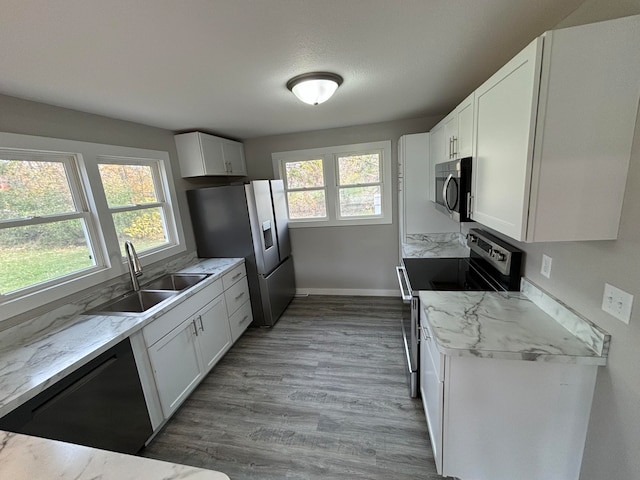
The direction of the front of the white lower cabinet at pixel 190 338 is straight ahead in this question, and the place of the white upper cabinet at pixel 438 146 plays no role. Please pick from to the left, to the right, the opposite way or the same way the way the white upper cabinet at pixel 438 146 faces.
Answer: the opposite way

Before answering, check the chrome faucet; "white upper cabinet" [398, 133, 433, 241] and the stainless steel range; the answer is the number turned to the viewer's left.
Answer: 2

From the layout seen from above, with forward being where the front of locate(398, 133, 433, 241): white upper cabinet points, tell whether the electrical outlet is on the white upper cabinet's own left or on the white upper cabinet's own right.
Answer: on the white upper cabinet's own left

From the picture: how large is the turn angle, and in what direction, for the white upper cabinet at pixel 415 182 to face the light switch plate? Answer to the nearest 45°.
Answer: approximately 135° to its left

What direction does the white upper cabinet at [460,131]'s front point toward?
to the viewer's left

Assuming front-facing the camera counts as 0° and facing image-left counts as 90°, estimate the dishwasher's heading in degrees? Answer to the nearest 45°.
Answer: approximately 315°

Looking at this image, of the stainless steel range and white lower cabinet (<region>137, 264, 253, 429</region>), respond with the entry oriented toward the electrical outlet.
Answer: the white lower cabinet

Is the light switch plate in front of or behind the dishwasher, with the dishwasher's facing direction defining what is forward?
in front

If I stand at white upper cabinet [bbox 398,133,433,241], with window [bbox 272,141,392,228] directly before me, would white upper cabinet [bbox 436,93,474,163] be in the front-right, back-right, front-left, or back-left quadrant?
back-left

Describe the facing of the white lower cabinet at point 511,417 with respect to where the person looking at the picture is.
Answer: facing to the left of the viewer

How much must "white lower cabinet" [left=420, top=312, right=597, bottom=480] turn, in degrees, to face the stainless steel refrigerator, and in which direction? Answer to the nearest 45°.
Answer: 0° — it already faces it

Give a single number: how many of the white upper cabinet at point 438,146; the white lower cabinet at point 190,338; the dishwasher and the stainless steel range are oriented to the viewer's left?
2

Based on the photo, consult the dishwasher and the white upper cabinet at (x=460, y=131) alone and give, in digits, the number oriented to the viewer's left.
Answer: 1

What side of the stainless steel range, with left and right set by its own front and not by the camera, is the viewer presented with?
left

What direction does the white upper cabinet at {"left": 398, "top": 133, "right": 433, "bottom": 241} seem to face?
to the viewer's left

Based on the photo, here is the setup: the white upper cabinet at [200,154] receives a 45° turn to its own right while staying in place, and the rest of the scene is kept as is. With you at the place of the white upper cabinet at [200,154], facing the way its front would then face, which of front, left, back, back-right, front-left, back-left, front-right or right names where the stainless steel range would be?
front-left

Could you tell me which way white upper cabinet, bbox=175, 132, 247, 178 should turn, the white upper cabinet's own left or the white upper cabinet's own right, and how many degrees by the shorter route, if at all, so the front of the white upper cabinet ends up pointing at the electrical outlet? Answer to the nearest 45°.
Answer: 0° — it already faces it

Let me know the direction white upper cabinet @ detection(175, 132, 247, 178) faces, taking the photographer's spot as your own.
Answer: facing the viewer and to the right of the viewer
